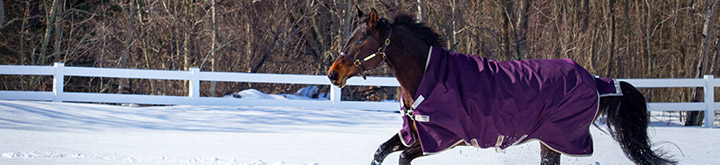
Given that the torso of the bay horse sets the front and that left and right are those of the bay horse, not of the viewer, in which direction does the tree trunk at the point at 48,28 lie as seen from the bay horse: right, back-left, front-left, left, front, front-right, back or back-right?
front-right

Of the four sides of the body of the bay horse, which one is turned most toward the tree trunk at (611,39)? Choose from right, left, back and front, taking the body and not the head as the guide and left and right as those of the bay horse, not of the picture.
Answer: right

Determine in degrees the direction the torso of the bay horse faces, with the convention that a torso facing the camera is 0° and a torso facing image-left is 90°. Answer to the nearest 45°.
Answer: approximately 90°

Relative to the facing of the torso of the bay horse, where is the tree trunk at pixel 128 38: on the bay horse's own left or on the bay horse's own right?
on the bay horse's own right

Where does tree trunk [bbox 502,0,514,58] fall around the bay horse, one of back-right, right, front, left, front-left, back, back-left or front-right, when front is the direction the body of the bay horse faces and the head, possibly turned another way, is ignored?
right

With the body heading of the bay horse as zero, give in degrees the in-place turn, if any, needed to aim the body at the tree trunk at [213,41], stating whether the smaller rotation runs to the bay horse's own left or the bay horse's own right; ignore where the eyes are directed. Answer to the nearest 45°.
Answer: approximately 45° to the bay horse's own right

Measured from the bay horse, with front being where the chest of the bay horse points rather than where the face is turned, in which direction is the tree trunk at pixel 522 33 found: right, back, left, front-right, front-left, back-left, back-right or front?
right
